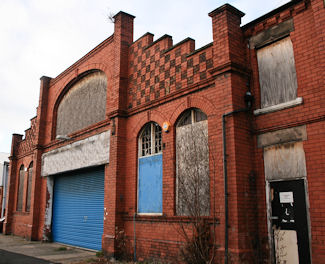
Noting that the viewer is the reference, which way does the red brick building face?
facing the viewer and to the left of the viewer
